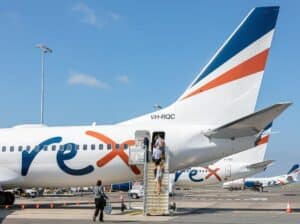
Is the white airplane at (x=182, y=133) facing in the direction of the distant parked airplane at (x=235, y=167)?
no

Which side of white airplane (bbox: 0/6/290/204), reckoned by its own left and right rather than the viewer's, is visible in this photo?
left
